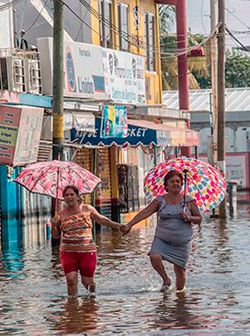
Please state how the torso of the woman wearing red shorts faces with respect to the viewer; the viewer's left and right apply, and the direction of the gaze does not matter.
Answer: facing the viewer

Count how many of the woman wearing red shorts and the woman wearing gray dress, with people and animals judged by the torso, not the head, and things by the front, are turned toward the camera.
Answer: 2

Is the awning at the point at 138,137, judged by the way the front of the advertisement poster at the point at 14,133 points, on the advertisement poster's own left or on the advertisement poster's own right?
on the advertisement poster's own left

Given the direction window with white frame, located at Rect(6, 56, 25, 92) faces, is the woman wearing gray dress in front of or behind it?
in front

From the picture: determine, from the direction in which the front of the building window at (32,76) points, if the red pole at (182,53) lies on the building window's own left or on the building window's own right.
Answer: on the building window's own left

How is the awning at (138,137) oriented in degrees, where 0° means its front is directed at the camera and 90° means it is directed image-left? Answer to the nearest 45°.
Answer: approximately 315°

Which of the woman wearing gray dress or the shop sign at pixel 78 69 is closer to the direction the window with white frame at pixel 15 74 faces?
the woman wearing gray dress

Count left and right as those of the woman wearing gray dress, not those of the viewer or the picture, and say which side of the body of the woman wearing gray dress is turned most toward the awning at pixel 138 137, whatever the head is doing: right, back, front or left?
back

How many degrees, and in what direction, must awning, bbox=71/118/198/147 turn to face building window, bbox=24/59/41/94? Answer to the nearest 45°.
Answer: approximately 90° to its right

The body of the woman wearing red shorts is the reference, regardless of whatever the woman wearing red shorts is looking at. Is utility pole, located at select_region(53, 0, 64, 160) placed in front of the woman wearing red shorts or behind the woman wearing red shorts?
behind

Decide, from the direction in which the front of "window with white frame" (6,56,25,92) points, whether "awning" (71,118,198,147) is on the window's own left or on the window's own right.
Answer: on the window's own left
